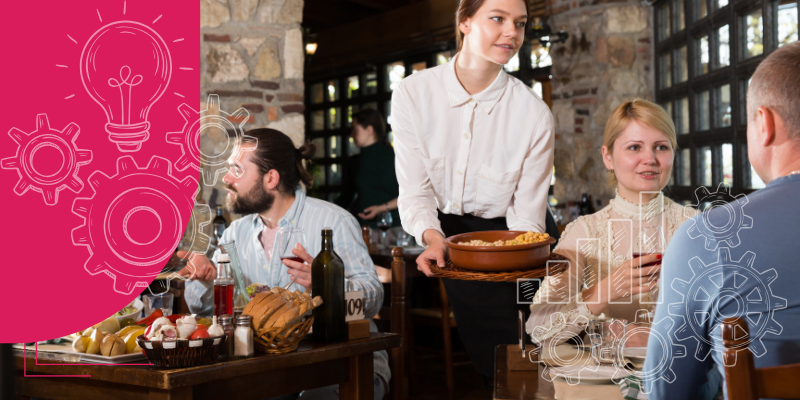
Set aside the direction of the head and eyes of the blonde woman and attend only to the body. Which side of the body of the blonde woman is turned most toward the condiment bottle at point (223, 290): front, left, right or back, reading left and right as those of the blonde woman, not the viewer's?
right

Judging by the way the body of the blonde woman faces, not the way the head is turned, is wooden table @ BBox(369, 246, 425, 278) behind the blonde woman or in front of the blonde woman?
behind

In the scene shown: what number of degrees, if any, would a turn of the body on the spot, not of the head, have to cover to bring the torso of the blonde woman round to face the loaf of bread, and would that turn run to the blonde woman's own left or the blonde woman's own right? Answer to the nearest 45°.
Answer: approximately 90° to the blonde woman's own right

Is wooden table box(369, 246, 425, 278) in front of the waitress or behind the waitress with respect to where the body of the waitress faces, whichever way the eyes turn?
behind

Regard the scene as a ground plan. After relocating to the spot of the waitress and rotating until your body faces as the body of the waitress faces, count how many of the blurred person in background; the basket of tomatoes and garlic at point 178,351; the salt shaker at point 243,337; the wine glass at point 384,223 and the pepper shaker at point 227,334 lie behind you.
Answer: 2

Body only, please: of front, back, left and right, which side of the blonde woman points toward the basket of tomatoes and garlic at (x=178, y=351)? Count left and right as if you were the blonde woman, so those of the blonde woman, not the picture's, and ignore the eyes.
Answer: right

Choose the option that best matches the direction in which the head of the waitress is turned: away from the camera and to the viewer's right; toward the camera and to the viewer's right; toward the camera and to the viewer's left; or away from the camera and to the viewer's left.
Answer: toward the camera and to the viewer's right

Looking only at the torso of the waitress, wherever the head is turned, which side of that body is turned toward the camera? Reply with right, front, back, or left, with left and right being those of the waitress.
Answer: front

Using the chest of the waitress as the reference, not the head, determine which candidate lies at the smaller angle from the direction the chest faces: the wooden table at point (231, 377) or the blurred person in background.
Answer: the wooden table

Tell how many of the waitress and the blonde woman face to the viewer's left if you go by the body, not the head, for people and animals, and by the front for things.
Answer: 0

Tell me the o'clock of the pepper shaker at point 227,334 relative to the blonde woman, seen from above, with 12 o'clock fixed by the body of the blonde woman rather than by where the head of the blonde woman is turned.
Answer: The pepper shaker is roughly at 3 o'clock from the blonde woman.

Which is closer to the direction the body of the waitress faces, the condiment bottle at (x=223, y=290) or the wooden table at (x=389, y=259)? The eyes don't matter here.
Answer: the condiment bottle

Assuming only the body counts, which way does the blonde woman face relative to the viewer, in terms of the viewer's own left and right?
facing the viewer and to the right of the viewer

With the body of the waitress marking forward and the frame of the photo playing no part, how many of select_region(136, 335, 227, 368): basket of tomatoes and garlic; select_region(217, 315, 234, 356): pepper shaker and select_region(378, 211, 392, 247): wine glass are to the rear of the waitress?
1

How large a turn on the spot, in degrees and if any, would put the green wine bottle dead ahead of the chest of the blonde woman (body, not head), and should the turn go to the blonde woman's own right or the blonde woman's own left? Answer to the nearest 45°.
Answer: approximately 90° to the blonde woman's own right
